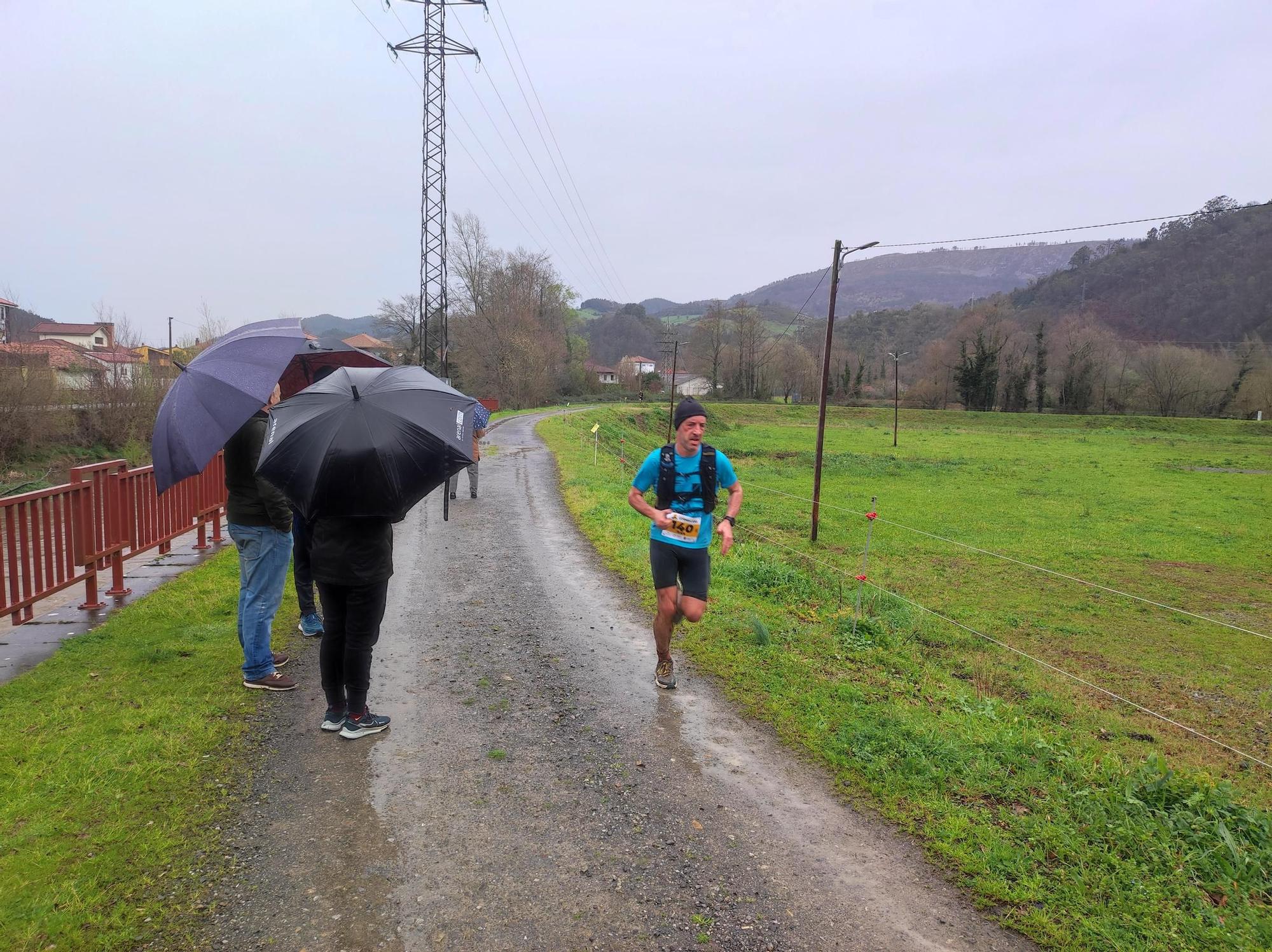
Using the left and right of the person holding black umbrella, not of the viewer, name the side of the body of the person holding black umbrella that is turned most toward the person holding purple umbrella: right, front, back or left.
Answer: left

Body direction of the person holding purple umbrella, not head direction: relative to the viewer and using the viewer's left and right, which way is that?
facing to the right of the viewer

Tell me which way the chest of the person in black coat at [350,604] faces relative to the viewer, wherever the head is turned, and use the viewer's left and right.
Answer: facing away from the viewer and to the right of the viewer

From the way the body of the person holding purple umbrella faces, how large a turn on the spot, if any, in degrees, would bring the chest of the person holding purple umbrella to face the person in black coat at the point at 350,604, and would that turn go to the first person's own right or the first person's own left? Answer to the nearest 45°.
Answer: approximately 45° to the first person's own right

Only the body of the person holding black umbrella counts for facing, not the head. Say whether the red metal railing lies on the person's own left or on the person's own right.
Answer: on the person's own left

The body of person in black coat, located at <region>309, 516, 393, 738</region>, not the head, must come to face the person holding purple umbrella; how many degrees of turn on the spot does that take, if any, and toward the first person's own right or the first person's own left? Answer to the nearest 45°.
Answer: approximately 90° to the first person's own left

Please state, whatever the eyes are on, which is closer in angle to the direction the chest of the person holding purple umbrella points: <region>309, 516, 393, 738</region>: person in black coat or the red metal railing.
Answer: the person in black coat

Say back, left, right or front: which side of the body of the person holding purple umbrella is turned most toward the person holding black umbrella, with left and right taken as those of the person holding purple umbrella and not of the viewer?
right
